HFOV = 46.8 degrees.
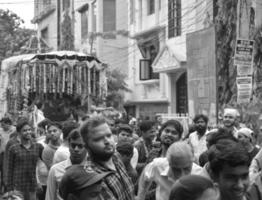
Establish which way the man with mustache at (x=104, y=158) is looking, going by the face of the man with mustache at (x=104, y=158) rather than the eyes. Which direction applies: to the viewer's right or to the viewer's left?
to the viewer's right

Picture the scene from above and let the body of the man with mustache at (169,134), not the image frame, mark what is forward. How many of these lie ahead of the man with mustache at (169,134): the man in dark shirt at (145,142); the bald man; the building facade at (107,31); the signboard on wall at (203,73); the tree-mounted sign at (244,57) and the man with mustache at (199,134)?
1

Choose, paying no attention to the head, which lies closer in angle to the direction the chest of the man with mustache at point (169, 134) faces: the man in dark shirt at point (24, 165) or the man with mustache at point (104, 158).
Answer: the man with mustache

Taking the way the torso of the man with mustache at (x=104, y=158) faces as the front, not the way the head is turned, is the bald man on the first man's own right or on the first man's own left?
on the first man's own left

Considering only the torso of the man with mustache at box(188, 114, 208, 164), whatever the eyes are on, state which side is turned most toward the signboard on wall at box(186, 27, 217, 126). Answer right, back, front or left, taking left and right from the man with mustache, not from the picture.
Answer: back

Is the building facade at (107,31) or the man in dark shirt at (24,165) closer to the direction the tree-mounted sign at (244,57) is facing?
the man in dark shirt

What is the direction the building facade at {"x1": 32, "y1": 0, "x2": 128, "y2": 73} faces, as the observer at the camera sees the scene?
facing the viewer and to the left of the viewer

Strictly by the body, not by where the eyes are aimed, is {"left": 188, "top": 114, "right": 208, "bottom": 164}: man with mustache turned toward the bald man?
yes

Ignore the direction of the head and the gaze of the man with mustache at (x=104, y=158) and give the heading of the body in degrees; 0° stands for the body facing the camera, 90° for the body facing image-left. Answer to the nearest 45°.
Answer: approximately 315°

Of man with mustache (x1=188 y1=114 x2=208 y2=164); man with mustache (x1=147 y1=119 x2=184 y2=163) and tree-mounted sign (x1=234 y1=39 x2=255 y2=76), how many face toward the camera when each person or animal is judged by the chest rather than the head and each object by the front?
3

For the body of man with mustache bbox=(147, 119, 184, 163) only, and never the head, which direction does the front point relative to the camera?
toward the camera

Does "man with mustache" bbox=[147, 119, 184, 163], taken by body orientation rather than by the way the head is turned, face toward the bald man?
yes

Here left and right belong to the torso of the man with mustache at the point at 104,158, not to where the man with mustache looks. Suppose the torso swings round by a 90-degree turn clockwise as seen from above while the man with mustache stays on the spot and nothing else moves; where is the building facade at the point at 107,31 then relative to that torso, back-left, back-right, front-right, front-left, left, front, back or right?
back-right

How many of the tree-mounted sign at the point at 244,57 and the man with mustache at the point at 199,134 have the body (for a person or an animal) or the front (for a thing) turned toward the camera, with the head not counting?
2
